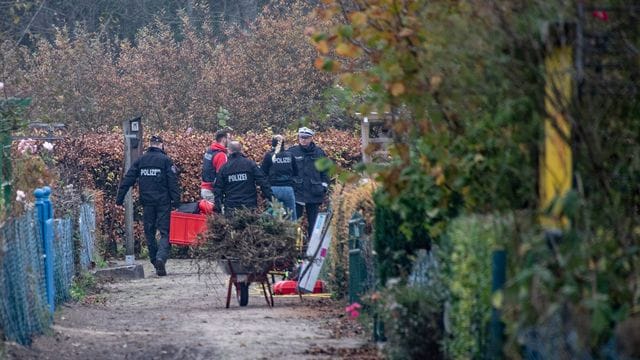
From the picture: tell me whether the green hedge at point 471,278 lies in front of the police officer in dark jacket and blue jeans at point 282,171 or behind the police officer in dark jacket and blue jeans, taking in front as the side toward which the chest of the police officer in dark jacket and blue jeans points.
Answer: behind

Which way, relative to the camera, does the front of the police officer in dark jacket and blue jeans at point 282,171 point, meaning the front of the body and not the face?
away from the camera

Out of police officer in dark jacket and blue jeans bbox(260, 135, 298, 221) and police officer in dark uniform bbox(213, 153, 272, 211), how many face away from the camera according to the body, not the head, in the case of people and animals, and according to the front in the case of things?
2

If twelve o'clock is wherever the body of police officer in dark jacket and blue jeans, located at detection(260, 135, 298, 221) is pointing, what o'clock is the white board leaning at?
The white board leaning is roughly at 6 o'clock from the police officer in dark jacket and blue jeans.

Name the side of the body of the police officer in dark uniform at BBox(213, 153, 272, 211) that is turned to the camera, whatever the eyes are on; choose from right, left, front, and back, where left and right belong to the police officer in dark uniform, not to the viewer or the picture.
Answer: back

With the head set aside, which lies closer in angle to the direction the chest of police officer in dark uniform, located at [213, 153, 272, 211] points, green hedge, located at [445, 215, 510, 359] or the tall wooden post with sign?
the tall wooden post with sign

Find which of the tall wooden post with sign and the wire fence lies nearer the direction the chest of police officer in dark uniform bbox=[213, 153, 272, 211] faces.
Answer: the tall wooden post with sign

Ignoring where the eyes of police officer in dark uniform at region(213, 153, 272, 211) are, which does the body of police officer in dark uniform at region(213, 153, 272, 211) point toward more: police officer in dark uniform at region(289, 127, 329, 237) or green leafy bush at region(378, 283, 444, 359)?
the police officer in dark uniform

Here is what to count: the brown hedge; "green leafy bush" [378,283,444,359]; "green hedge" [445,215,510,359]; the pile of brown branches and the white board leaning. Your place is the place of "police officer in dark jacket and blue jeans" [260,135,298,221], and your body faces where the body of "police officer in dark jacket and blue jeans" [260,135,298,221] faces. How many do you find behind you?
4
